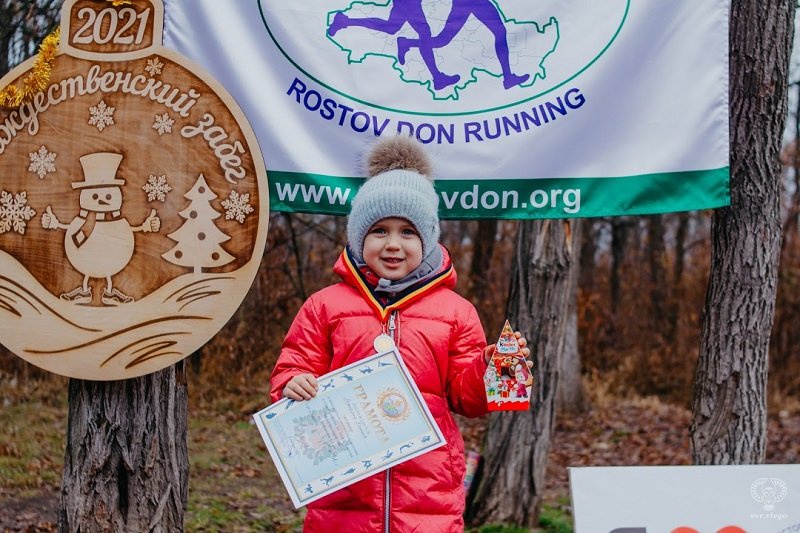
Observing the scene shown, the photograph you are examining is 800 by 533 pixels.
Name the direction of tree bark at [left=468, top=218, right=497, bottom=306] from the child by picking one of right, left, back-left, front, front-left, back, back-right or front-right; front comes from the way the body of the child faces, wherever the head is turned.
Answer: back

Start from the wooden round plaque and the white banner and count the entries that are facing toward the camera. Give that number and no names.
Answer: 2

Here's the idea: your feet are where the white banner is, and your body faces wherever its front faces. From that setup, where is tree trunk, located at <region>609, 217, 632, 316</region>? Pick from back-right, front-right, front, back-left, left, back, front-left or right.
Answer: back

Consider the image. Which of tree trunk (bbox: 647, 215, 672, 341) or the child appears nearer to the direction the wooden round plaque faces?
the child

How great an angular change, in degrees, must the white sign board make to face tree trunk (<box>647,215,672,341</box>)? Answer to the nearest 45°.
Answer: approximately 180°

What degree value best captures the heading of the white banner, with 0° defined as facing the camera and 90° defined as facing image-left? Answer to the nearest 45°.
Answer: approximately 0°

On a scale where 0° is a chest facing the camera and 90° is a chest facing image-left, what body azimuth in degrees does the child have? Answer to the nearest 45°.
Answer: approximately 0°

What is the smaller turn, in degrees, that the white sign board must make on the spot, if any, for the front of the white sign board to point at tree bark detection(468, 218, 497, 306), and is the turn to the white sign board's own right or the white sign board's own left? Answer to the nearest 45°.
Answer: approximately 180°

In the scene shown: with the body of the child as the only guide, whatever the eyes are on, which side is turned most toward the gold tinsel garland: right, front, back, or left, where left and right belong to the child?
right
